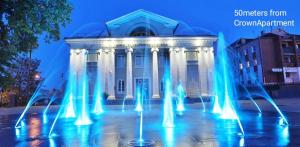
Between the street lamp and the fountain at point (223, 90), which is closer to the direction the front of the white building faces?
the fountain

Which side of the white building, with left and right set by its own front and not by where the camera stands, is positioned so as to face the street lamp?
right

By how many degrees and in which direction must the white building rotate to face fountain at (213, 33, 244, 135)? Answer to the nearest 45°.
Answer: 0° — it already faces it

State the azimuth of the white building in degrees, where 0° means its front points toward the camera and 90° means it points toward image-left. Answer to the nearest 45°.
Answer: approximately 0°
